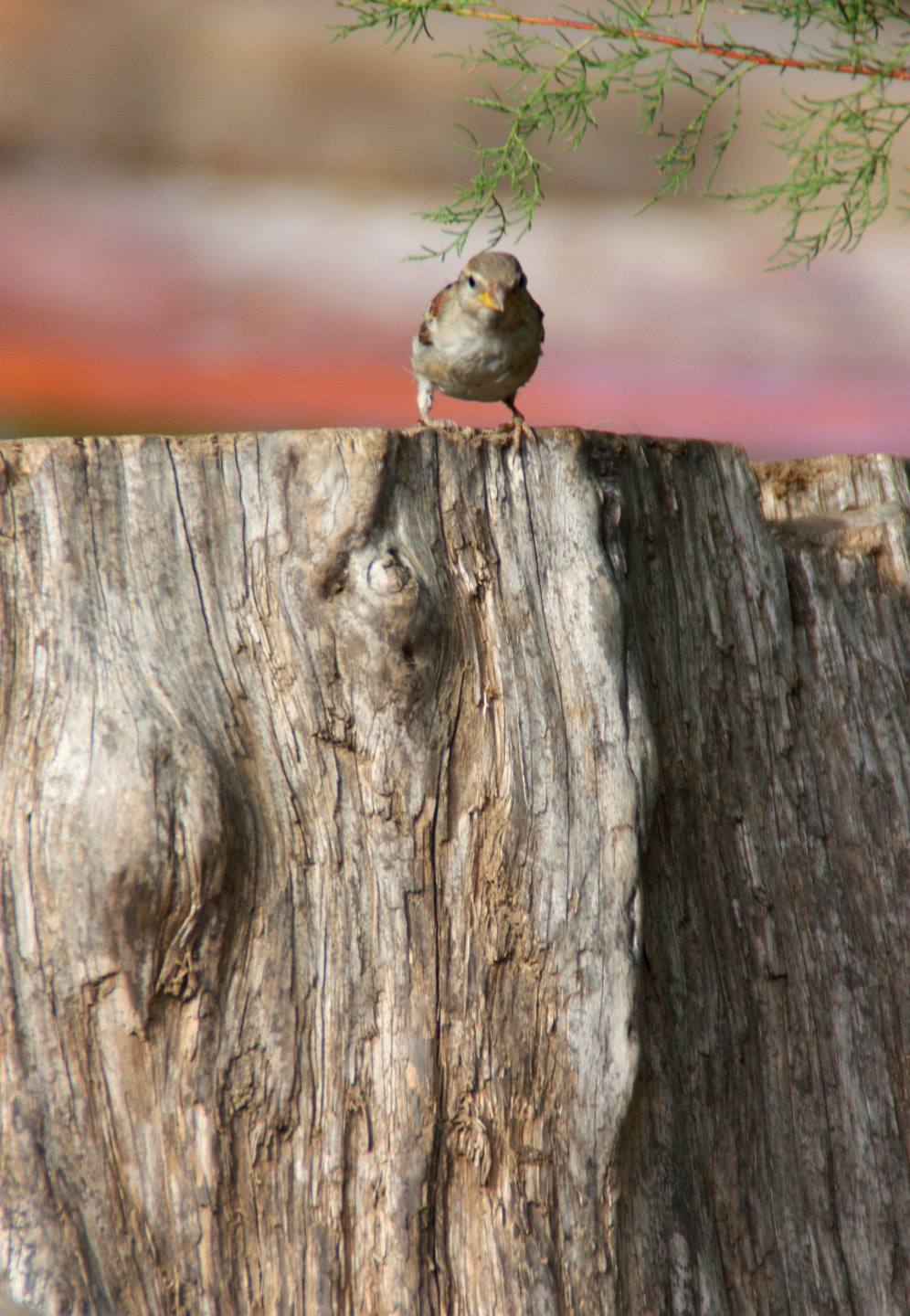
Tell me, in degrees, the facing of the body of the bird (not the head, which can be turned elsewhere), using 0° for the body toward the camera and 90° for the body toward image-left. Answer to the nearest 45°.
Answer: approximately 0°
